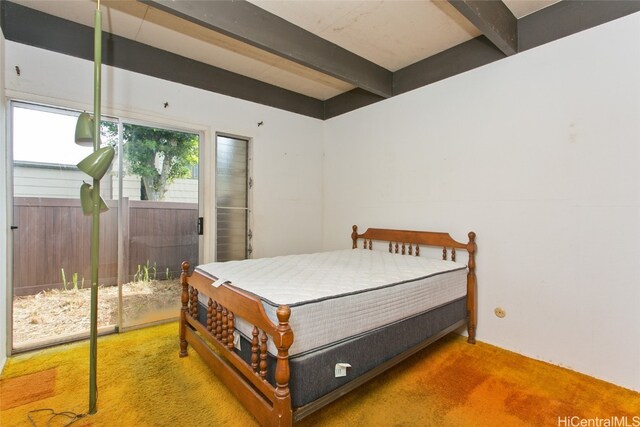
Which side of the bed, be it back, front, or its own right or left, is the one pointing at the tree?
right

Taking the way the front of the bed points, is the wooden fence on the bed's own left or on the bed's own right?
on the bed's own right

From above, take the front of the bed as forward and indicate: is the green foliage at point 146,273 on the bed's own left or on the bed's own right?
on the bed's own right

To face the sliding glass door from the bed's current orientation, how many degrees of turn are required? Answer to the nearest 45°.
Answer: approximately 90° to its right

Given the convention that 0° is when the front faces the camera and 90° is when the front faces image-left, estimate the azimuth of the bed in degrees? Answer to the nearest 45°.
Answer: approximately 45°
